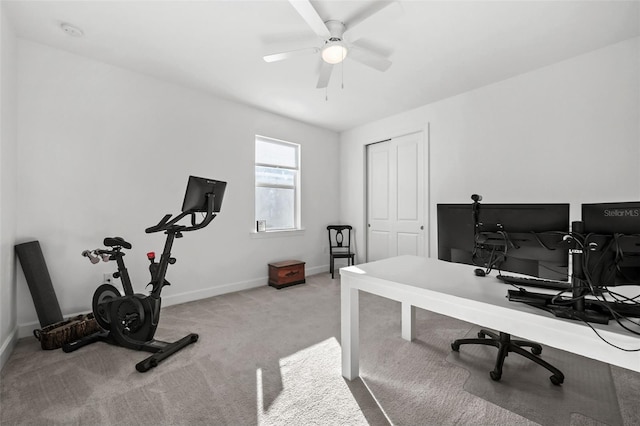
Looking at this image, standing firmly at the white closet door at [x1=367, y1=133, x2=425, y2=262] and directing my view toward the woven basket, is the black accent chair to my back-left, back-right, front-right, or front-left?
front-right

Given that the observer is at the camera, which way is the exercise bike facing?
facing the viewer and to the right of the viewer

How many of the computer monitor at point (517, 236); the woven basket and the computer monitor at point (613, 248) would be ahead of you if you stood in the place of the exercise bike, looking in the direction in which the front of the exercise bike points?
2

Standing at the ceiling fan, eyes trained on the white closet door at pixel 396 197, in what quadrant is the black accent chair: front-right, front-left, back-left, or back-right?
front-left

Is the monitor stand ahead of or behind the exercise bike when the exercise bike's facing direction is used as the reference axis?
ahead

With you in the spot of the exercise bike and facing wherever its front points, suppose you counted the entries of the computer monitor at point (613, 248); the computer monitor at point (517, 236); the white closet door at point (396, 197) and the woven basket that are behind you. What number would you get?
1

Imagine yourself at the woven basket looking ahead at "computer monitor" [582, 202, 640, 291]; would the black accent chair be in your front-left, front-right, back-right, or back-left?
front-left
